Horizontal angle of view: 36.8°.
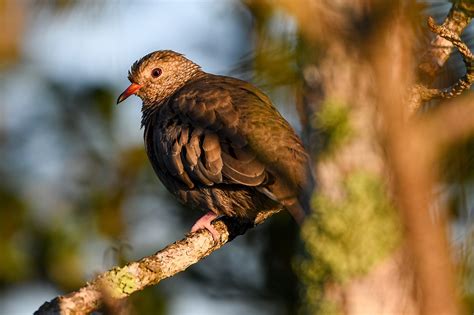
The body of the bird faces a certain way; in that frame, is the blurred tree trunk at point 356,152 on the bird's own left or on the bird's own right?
on the bird's own left

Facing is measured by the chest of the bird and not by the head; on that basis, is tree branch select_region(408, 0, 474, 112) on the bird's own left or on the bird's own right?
on the bird's own left

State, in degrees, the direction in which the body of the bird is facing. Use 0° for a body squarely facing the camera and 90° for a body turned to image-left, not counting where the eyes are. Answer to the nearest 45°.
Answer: approximately 90°
